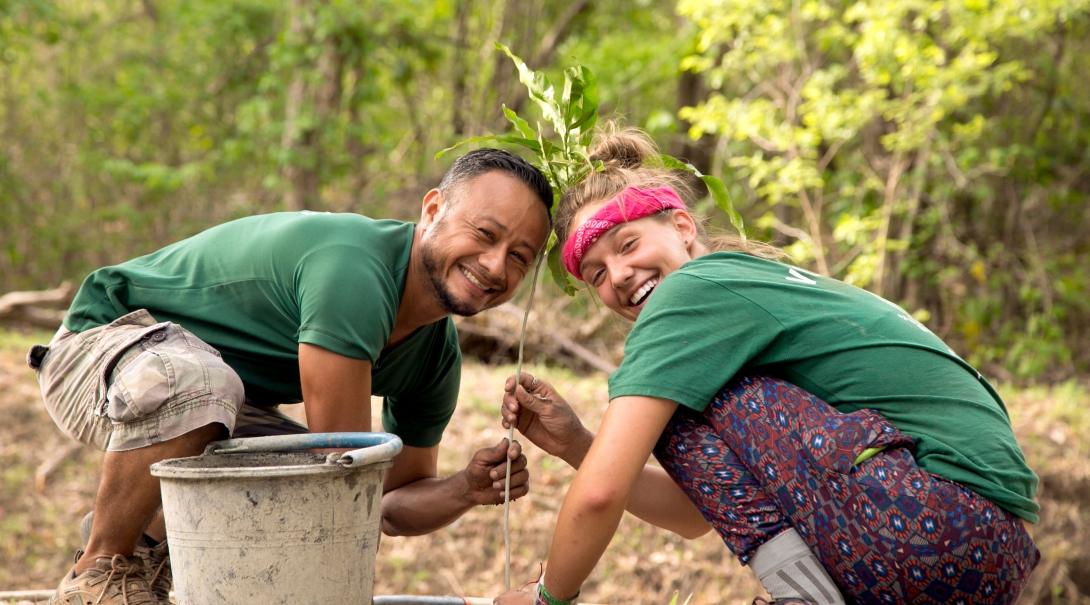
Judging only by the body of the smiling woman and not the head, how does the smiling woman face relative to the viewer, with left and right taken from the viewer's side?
facing to the left of the viewer

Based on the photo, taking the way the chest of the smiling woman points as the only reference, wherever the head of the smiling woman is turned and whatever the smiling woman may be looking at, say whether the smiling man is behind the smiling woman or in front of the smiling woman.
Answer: in front

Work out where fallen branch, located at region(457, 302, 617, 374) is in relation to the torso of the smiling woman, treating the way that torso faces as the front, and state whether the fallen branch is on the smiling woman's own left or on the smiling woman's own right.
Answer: on the smiling woman's own right

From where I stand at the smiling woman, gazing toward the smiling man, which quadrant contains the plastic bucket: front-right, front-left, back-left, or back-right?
front-left

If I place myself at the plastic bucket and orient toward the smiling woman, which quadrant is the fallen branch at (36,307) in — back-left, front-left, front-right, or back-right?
back-left

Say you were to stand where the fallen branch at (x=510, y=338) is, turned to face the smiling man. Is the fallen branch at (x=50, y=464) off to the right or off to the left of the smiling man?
right

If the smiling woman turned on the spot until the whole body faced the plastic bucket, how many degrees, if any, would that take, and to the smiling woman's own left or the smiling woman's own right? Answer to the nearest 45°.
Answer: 0° — they already face it

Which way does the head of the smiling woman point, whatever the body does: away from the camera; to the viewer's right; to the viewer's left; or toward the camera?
toward the camera

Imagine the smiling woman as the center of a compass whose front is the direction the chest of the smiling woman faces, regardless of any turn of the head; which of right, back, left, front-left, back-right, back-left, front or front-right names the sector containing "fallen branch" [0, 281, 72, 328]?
front-right

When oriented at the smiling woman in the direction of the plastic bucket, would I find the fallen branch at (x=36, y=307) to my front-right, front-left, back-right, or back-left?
front-right

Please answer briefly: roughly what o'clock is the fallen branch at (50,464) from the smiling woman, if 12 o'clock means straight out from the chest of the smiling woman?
The fallen branch is roughly at 1 o'clock from the smiling woman.
